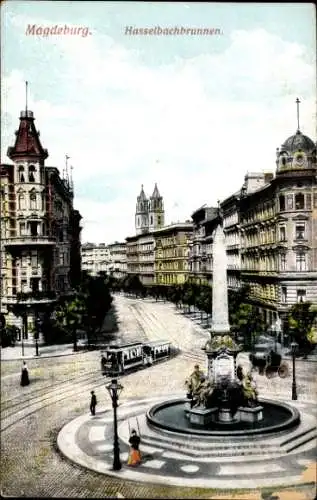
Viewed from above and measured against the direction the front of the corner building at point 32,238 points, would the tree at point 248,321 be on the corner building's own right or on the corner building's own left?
on the corner building's own left

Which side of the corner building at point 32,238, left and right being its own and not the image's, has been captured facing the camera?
front

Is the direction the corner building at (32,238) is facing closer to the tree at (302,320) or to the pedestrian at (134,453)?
the pedestrian

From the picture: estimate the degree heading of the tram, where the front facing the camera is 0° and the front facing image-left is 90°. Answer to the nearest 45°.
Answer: approximately 45°

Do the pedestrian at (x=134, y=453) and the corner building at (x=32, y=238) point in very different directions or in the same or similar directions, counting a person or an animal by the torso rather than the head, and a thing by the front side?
very different directions

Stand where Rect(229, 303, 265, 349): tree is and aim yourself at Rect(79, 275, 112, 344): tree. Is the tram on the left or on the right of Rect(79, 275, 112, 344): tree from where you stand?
left

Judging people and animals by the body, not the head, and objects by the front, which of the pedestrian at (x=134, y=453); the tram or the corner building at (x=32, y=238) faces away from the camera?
the pedestrian

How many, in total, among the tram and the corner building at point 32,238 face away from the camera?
0

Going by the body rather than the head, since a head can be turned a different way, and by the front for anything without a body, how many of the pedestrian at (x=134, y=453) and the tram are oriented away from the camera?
1

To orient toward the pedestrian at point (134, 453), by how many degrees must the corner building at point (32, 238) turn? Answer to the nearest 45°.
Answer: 0° — it already faces them

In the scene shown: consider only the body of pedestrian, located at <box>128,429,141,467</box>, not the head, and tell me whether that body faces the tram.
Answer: yes

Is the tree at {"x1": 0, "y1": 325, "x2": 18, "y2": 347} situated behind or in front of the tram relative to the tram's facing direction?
in front

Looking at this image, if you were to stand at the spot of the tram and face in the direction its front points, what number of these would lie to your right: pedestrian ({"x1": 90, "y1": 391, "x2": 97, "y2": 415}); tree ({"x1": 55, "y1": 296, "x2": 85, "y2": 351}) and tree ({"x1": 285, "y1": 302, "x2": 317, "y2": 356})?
1

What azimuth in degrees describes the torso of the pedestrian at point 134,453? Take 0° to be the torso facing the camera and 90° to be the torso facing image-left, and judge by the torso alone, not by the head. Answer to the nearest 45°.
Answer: approximately 180°

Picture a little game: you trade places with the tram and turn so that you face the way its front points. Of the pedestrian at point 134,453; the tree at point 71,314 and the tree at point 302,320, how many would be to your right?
1

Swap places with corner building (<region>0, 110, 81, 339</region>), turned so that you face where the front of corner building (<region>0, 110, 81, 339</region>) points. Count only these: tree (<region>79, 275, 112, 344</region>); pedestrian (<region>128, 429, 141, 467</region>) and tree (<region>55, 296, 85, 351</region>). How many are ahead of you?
3
